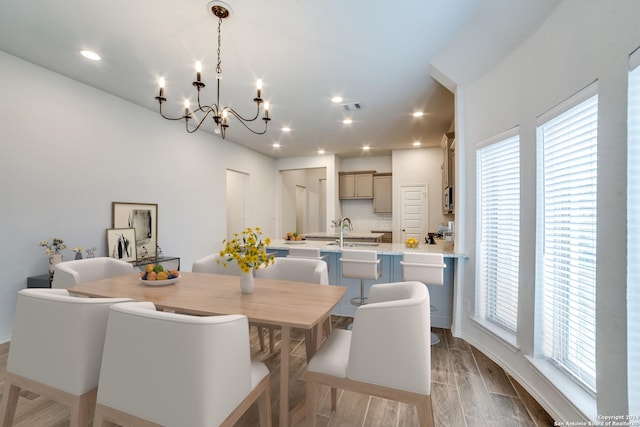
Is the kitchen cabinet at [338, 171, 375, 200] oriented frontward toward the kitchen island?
yes

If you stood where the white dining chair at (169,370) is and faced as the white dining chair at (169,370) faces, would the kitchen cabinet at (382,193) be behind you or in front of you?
in front

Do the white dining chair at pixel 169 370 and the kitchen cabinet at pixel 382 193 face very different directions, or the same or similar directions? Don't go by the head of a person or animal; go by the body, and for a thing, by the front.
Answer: very different directions

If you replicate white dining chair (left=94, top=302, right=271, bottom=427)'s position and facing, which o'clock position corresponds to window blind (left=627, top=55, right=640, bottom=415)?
The window blind is roughly at 2 o'clock from the white dining chair.

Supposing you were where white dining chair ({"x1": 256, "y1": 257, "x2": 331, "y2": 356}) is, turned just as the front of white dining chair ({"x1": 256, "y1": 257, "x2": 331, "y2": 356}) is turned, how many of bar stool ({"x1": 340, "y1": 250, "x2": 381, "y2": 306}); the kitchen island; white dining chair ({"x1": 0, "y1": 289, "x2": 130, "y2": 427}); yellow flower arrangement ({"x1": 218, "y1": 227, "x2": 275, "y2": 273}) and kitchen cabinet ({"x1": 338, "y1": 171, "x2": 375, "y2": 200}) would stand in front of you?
2

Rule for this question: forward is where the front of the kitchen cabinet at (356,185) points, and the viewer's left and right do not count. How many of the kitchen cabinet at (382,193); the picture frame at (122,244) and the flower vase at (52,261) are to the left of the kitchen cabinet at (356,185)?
1

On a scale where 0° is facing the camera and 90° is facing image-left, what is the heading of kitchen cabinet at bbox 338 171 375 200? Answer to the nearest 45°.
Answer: approximately 0°

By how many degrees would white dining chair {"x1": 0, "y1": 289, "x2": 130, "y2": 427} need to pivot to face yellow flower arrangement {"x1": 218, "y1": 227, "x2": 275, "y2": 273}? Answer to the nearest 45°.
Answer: approximately 45° to its right

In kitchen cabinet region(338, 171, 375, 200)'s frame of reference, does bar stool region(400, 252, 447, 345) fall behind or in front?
in front

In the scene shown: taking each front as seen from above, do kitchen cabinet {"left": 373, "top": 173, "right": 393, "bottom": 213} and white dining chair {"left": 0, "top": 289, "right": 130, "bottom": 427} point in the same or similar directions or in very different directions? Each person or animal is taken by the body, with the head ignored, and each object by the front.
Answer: very different directions

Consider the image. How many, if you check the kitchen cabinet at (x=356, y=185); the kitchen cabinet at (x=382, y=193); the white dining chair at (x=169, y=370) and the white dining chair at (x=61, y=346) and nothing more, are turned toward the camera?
2

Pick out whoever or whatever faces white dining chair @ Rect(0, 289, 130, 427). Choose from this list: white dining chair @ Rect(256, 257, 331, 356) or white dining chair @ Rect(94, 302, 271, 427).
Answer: white dining chair @ Rect(256, 257, 331, 356)

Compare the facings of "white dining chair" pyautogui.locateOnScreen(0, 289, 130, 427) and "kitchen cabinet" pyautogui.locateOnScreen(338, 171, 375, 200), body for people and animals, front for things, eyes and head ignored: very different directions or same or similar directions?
very different directions

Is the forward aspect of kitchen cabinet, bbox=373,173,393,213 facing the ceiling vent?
yes

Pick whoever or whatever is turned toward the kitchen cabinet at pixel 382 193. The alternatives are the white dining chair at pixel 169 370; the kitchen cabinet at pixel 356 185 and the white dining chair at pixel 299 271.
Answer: the white dining chair at pixel 169 370

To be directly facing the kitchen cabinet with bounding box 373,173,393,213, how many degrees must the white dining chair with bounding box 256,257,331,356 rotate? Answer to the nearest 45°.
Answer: approximately 180°

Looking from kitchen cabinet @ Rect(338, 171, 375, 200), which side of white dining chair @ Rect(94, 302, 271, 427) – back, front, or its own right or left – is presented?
front
